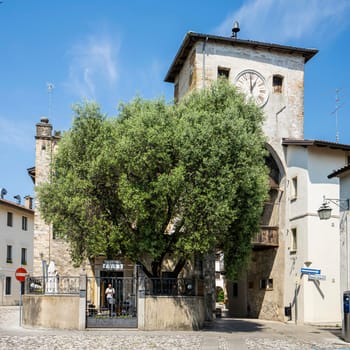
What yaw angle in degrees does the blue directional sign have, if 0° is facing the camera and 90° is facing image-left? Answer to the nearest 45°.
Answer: approximately 0°

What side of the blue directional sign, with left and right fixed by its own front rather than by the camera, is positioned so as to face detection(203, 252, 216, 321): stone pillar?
right

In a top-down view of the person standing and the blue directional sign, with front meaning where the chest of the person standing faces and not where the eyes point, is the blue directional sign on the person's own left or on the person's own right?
on the person's own left

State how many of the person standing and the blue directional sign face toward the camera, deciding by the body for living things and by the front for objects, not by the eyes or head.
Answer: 2

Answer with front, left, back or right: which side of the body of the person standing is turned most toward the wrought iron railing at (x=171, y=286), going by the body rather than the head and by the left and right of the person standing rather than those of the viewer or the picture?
left

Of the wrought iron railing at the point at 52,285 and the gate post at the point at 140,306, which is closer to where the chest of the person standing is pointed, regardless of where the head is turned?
the gate post

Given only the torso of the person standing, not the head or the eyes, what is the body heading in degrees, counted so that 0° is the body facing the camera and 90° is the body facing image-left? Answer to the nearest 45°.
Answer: approximately 0°
